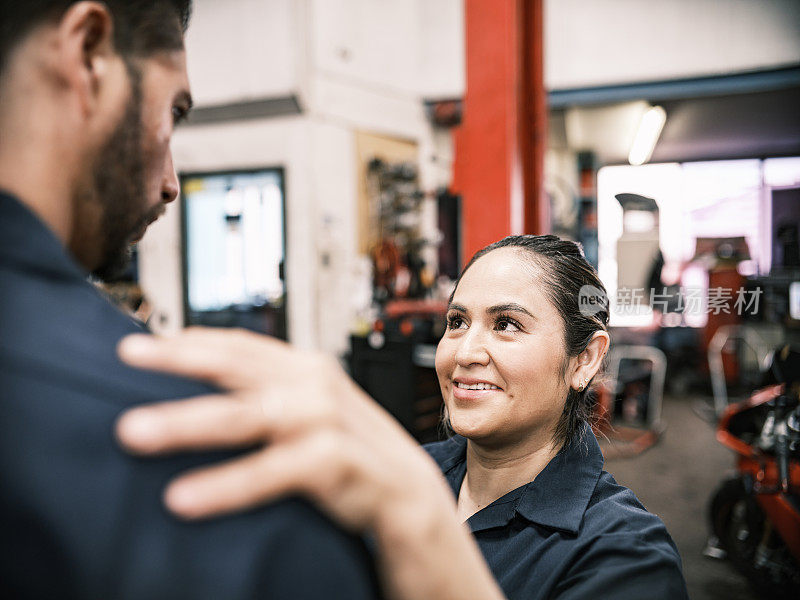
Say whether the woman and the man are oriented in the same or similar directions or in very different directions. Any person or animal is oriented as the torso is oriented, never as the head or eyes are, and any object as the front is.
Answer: very different directions

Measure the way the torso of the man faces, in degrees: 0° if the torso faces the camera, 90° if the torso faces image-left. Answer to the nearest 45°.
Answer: approximately 225°

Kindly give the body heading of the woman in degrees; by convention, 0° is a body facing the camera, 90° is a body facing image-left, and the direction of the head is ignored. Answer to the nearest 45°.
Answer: approximately 45°
